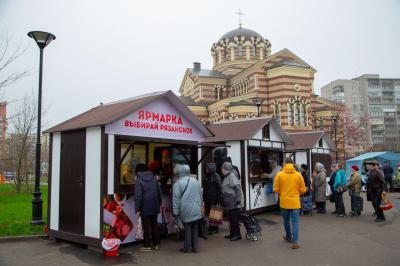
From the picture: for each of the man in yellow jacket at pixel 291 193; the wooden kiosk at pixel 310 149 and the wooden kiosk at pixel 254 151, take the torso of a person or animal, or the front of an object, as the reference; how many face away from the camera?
1

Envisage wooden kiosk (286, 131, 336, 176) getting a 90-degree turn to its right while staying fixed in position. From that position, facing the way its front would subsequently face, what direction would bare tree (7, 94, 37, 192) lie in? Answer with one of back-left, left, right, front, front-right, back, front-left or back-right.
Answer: front-right

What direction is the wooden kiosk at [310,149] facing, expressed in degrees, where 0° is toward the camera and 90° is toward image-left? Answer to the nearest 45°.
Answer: approximately 315°

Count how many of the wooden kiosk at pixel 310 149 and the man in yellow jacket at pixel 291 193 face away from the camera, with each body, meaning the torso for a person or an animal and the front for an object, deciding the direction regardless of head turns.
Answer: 1

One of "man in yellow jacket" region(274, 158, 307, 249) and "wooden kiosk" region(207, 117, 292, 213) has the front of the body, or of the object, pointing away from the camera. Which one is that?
the man in yellow jacket

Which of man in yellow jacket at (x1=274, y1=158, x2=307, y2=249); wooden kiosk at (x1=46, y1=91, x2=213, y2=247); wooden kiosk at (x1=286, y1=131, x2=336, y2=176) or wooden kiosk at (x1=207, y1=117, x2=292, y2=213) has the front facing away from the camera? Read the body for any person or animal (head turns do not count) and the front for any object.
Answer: the man in yellow jacket

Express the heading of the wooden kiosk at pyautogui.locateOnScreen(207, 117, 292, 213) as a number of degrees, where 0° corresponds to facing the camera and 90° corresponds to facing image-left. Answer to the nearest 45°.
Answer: approximately 315°

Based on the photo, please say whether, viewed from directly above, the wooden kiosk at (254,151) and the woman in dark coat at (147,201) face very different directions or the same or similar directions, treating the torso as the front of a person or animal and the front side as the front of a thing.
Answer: very different directions

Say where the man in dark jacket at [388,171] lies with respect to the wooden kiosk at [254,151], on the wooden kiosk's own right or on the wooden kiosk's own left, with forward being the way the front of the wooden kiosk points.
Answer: on the wooden kiosk's own left

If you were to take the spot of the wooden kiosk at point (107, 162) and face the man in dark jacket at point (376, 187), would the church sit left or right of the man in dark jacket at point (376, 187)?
left

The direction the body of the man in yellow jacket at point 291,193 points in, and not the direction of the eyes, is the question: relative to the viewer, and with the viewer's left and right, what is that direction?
facing away from the viewer

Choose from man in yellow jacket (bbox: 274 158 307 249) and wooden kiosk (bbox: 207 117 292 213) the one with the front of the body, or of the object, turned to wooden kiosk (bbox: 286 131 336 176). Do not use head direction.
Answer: the man in yellow jacket

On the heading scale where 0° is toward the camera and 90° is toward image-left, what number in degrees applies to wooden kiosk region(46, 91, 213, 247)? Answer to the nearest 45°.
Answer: approximately 315°

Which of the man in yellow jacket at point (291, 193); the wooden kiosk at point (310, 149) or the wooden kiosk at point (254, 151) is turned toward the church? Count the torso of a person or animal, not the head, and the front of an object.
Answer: the man in yellow jacket

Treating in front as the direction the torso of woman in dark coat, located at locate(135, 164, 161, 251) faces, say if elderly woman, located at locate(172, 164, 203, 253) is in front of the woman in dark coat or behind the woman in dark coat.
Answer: behind
